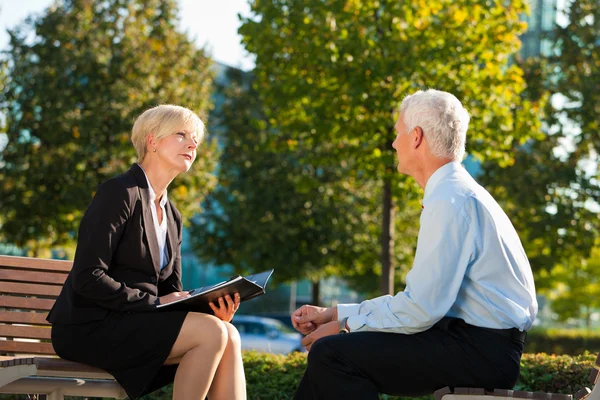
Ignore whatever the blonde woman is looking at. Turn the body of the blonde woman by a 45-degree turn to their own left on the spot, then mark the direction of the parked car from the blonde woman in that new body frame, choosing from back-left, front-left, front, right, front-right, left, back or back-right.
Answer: left

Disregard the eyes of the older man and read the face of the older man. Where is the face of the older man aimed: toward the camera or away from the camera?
away from the camera

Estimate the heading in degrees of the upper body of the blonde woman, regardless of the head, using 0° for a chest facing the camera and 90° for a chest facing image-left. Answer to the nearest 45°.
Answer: approximately 315°

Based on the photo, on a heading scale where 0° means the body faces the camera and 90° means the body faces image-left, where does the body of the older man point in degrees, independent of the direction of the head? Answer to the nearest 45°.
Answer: approximately 90°

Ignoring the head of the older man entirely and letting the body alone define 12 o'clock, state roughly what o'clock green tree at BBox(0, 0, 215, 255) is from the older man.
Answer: The green tree is roughly at 2 o'clock from the older man.

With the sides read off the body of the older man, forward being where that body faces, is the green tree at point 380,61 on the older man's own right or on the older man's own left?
on the older man's own right

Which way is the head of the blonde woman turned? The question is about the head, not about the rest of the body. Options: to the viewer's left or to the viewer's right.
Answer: to the viewer's right

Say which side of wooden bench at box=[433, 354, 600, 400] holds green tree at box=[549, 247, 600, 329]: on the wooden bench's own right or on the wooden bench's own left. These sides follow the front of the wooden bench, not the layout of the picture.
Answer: on the wooden bench's own right

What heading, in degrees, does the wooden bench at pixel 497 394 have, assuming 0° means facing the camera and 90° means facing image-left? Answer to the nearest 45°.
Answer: approximately 90°

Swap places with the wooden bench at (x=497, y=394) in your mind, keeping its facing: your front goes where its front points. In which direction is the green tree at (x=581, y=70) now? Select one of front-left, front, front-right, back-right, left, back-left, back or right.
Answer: right

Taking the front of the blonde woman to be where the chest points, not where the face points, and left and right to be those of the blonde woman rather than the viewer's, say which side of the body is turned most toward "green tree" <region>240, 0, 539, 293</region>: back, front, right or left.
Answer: left

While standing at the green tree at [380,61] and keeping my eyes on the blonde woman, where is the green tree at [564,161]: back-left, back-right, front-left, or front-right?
back-left

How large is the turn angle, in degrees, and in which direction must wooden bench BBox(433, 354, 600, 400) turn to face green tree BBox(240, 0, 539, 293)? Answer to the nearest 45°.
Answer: approximately 90° to its right
